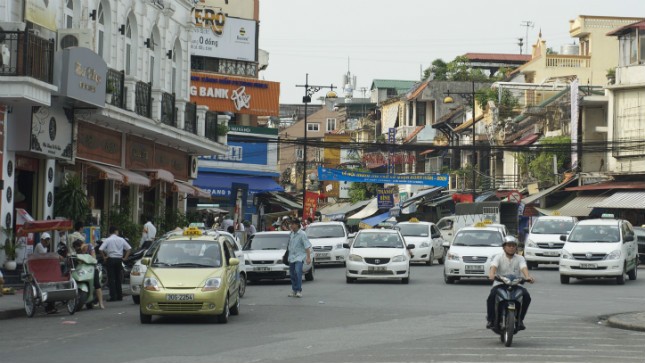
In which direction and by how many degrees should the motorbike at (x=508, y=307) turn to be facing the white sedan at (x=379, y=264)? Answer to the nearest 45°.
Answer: approximately 180°

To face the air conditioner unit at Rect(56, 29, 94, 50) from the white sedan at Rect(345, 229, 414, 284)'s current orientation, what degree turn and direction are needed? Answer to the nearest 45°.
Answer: approximately 90° to its right

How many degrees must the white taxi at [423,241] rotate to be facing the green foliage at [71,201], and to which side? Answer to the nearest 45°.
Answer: approximately 45° to its right

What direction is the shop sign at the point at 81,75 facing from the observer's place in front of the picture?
facing the viewer and to the right of the viewer

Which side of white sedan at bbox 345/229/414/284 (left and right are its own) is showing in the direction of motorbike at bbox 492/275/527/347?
front

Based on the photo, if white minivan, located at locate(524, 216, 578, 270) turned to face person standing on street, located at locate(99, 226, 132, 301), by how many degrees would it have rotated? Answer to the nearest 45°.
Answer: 0° — it already faces them

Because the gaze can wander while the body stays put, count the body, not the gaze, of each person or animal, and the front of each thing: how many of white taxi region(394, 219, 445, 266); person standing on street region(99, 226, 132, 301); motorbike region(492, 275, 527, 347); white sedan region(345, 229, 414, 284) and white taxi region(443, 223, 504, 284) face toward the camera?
4
